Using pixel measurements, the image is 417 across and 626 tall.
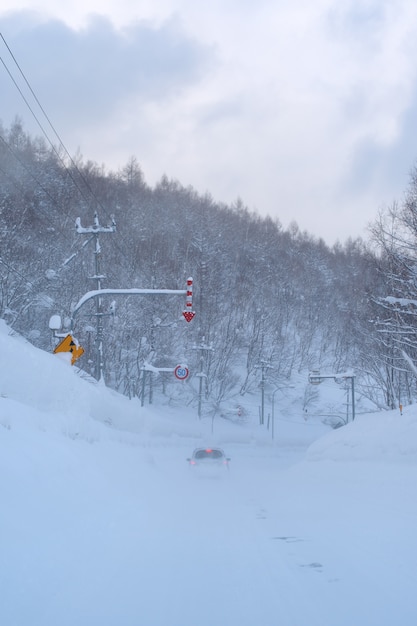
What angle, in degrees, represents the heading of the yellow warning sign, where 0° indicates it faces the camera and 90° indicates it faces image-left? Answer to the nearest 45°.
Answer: approximately 0°
